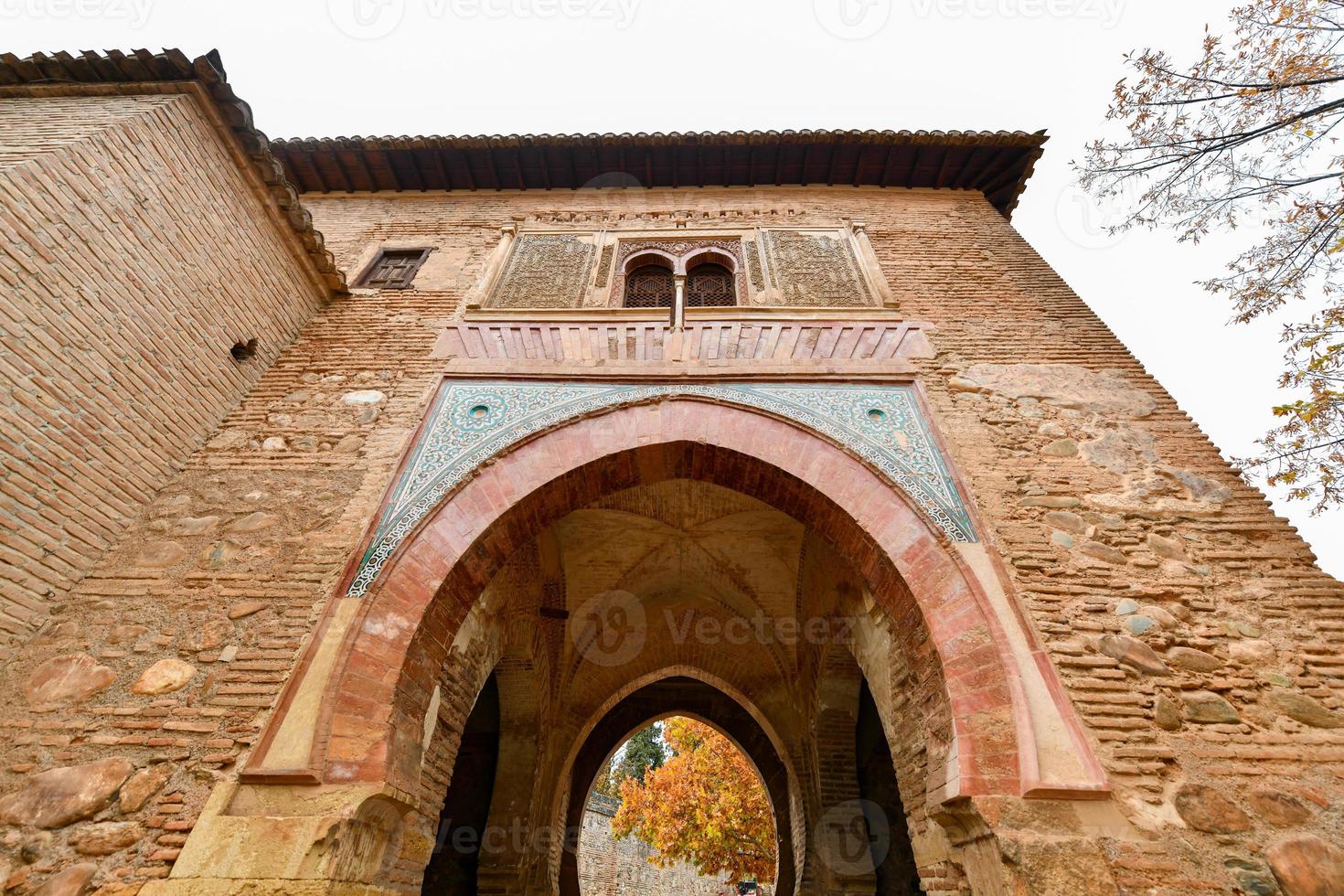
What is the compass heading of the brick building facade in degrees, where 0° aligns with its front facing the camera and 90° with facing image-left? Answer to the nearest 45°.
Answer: approximately 0°

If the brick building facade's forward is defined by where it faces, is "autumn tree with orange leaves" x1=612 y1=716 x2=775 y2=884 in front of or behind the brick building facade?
behind
